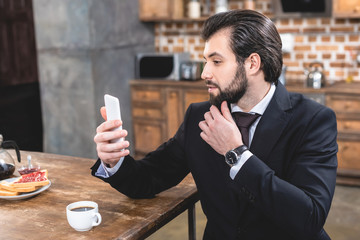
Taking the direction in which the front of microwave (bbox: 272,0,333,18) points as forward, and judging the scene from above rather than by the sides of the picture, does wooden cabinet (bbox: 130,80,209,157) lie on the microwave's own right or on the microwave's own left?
on the microwave's own right

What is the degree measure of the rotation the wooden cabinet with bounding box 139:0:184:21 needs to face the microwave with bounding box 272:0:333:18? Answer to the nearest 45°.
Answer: approximately 45° to its left

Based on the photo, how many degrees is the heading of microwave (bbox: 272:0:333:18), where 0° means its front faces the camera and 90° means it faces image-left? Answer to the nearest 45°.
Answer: approximately 0°

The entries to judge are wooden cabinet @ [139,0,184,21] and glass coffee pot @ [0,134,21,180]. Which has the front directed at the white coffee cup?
the wooden cabinet

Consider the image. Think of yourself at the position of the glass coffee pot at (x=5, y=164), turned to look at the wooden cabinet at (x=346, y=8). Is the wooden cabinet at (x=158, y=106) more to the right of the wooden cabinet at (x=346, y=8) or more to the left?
left

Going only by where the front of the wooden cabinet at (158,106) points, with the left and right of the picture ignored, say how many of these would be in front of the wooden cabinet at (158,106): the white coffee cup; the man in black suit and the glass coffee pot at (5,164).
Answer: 3
